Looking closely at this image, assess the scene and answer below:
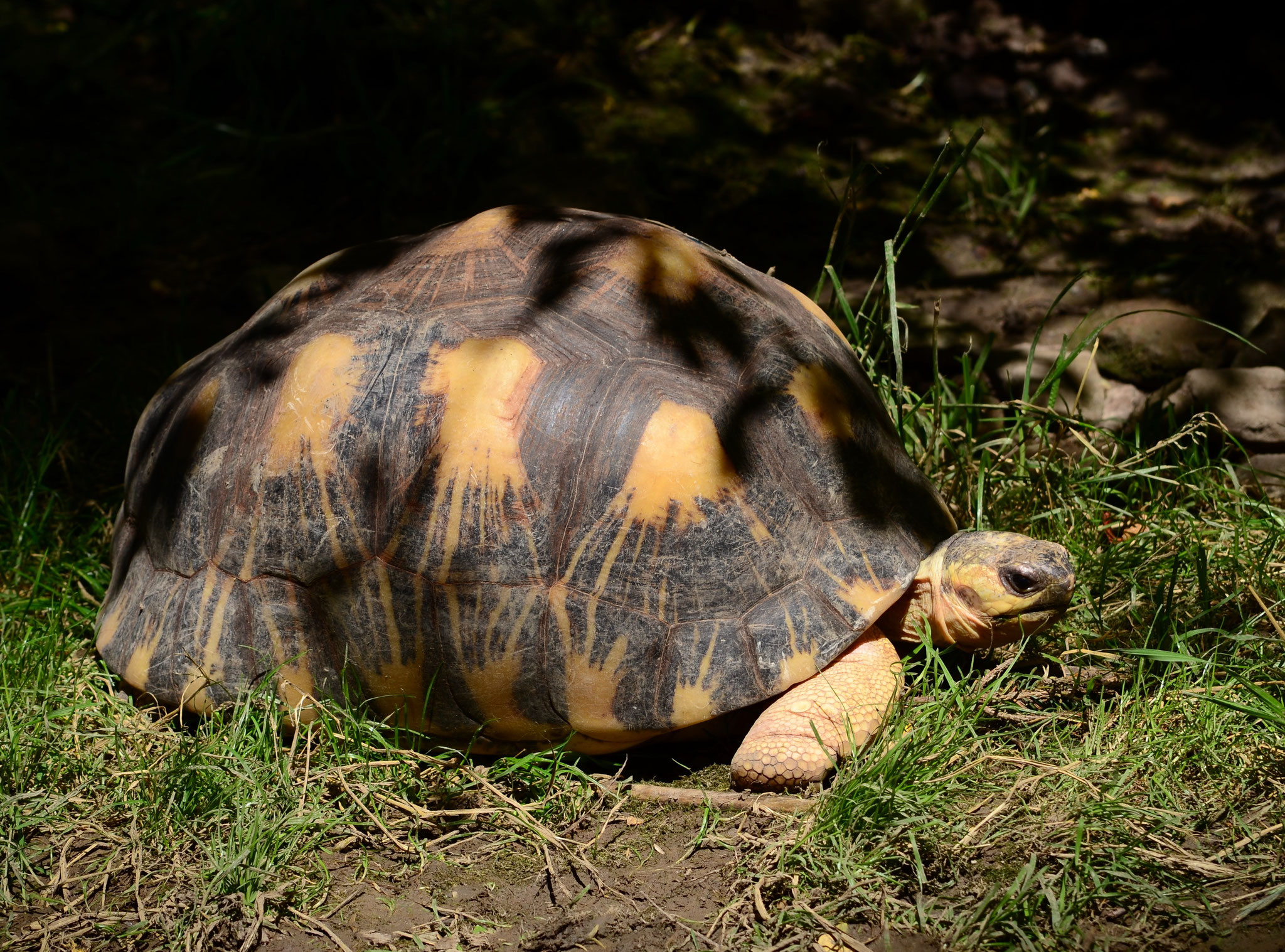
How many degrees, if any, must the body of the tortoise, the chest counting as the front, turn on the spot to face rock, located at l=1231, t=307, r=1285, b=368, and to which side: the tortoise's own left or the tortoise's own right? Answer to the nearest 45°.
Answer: approximately 45° to the tortoise's own left

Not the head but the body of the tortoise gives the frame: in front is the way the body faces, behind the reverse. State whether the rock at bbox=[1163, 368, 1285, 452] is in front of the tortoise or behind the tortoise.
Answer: in front

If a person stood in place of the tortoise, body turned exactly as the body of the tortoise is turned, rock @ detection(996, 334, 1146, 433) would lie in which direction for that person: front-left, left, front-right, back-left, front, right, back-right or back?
front-left

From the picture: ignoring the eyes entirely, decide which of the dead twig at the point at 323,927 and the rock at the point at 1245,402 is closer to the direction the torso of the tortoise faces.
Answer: the rock

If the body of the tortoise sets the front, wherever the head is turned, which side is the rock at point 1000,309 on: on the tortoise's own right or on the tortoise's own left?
on the tortoise's own left

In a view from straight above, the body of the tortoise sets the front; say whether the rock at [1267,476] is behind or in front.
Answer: in front

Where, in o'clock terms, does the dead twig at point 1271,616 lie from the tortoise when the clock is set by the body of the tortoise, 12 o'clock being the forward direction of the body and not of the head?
The dead twig is roughly at 12 o'clock from the tortoise.

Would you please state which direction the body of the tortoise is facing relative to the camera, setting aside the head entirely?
to the viewer's right
